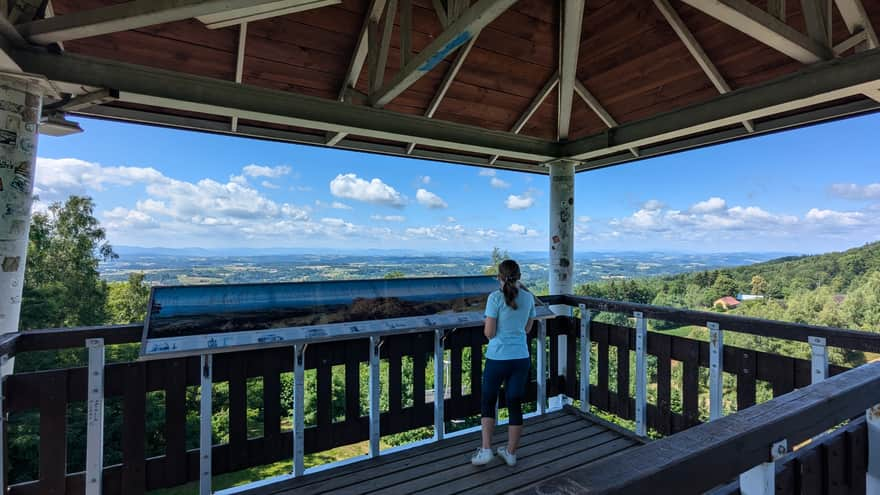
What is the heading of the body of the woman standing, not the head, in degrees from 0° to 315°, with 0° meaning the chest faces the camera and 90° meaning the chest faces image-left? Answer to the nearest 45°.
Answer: approximately 135°

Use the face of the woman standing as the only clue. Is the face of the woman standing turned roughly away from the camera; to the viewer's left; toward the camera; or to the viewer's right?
away from the camera

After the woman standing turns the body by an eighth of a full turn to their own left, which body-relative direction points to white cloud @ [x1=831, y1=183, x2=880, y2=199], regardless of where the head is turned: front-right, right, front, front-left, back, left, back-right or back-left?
back-right

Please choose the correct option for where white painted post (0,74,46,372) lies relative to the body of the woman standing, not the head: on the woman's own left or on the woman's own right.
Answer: on the woman's own left

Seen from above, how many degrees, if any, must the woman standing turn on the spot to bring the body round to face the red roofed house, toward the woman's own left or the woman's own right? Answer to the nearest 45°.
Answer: approximately 90° to the woman's own right

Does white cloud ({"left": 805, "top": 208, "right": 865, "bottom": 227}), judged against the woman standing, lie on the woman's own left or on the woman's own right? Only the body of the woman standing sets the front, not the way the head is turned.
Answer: on the woman's own right

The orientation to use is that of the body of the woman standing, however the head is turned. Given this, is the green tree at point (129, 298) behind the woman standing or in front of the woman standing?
in front

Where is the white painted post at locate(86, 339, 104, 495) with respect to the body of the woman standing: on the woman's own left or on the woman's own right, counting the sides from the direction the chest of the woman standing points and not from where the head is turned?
on the woman's own left

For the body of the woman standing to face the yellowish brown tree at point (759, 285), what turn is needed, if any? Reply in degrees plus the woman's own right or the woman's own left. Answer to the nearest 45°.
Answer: approximately 90° to the woman's own right
